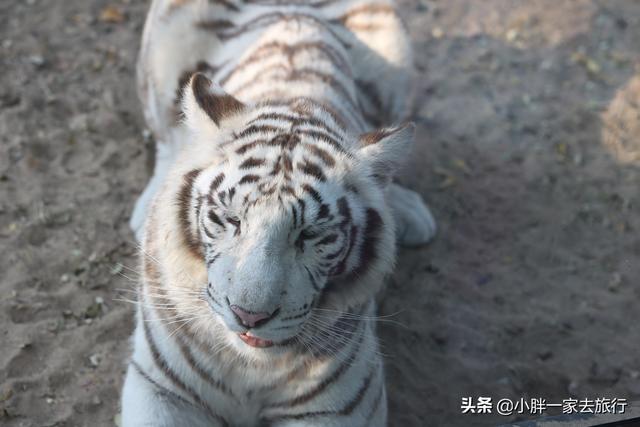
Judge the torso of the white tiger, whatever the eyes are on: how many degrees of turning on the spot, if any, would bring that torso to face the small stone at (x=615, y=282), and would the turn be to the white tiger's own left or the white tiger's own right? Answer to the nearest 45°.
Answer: approximately 135° to the white tiger's own left

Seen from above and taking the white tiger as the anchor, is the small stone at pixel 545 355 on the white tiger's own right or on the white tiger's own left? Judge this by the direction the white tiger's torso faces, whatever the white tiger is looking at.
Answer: on the white tiger's own left

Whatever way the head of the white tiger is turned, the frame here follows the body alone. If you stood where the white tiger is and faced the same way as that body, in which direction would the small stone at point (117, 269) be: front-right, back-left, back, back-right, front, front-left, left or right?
back-right

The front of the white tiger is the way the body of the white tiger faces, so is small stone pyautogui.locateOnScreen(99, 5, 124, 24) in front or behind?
behind

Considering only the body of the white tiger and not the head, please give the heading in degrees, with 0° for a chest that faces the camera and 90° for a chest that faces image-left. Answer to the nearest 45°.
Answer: approximately 0°

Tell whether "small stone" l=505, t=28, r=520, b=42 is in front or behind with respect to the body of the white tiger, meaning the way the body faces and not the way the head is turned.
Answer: behind
